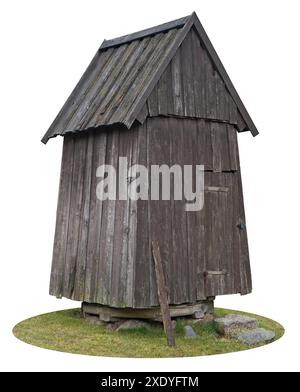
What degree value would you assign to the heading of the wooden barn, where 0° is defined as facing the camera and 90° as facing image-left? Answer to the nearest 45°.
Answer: approximately 315°
